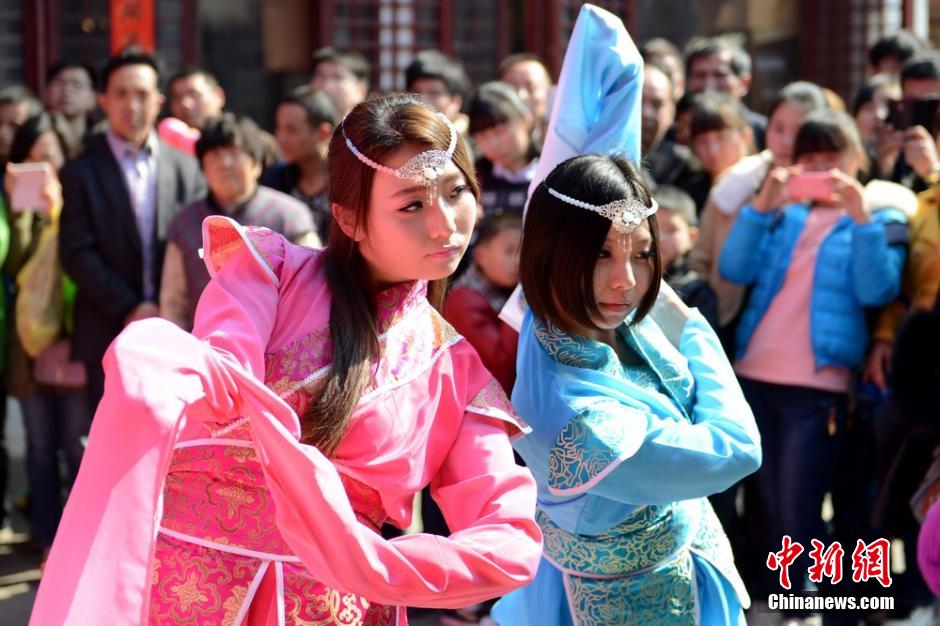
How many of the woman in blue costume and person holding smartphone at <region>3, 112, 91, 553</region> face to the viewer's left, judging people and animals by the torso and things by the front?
0

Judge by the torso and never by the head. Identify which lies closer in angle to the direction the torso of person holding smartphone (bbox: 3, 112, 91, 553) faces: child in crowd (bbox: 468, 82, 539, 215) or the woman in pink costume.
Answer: the woman in pink costume

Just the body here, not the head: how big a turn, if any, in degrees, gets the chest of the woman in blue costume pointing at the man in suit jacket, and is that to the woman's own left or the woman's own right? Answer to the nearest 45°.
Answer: approximately 180°

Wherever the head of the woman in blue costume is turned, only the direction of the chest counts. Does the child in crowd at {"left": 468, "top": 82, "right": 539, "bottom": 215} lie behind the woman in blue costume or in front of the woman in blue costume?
behind

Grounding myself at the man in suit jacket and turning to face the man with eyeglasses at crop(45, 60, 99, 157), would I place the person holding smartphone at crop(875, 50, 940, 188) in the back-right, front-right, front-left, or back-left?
back-right

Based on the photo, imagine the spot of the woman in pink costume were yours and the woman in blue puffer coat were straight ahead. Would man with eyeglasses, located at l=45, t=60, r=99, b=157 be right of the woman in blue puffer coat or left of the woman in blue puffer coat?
left

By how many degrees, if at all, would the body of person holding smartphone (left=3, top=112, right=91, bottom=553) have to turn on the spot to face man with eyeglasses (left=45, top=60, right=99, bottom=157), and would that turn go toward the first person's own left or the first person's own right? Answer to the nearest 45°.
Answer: approximately 180°

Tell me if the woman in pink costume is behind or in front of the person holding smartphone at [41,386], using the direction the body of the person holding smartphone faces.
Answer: in front

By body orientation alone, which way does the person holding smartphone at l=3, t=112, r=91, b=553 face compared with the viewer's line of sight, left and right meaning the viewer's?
facing the viewer

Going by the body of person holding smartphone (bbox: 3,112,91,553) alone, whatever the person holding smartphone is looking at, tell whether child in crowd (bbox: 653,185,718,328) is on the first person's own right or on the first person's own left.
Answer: on the first person's own left

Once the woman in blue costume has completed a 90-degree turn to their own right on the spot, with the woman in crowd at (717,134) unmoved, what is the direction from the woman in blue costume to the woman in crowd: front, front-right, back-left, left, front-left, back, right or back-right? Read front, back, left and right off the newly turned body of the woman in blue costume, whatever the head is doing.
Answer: back-right

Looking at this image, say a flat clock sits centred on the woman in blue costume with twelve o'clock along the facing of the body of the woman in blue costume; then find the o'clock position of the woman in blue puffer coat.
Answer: The woman in blue puffer coat is roughly at 8 o'clock from the woman in blue costume.
